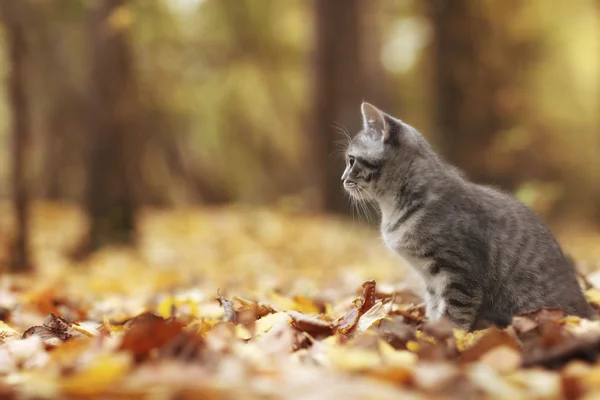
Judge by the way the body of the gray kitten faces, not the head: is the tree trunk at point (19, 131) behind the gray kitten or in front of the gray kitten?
in front

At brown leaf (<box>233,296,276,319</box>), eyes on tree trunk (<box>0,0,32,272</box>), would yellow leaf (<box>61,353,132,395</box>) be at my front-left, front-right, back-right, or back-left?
back-left

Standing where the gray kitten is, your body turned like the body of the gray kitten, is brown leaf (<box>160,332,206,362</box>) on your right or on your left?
on your left

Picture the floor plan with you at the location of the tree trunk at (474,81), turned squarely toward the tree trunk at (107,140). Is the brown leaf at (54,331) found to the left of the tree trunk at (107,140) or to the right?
left

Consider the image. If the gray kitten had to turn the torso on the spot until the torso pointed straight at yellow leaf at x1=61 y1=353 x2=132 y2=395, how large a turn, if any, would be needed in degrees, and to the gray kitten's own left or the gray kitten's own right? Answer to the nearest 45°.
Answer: approximately 45° to the gray kitten's own left

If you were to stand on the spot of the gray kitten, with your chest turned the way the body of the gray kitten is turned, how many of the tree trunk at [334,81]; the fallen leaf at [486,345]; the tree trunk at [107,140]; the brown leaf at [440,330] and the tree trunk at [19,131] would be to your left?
2

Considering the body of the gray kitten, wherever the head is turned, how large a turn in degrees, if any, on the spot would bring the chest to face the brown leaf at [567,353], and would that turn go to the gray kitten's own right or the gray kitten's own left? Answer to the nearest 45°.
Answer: approximately 90° to the gray kitten's own left

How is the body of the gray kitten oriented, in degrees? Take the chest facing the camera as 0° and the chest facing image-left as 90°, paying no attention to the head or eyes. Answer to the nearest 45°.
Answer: approximately 90°

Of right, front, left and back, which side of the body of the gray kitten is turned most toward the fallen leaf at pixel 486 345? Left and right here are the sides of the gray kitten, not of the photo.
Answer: left

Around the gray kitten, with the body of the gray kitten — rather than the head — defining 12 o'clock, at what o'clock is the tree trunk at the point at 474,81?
The tree trunk is roughly at 3 o'clock from the gray kitten.

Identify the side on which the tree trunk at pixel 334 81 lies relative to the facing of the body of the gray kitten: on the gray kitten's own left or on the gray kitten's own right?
on the gray kitten's own right

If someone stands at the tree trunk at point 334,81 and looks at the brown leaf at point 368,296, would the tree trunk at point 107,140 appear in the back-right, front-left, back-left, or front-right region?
front-right

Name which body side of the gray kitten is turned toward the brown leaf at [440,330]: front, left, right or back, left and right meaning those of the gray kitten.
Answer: left
